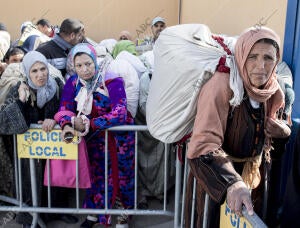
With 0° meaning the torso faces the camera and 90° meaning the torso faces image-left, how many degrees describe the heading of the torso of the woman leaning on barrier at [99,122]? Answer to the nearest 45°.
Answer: approximately 45°

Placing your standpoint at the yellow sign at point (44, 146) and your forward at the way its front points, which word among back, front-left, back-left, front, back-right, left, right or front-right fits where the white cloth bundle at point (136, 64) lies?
back-left

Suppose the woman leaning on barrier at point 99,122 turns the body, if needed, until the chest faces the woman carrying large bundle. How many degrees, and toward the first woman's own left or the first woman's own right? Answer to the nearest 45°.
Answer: approximately 90° to the first woman's own left

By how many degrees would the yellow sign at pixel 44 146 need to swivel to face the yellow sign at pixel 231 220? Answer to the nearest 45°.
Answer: approximately 45° to its left

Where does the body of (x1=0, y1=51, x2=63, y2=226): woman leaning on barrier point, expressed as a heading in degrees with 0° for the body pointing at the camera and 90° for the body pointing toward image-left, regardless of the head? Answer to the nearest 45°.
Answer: approximately 315°

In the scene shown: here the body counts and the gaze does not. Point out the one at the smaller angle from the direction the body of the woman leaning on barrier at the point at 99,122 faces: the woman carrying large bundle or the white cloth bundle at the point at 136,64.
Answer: the woman carrying large bundle
